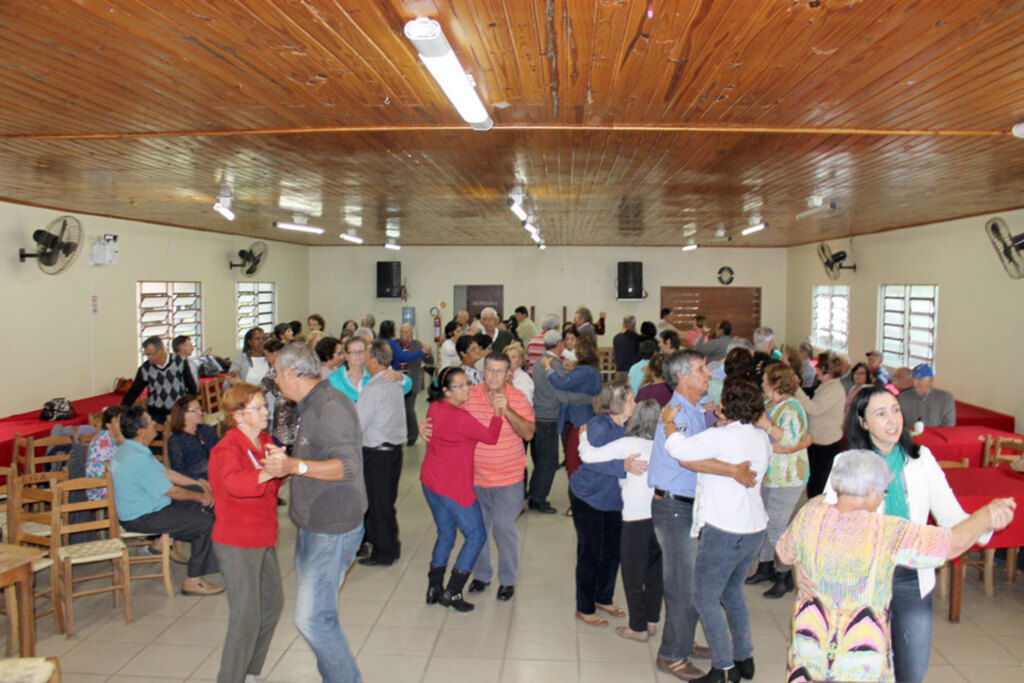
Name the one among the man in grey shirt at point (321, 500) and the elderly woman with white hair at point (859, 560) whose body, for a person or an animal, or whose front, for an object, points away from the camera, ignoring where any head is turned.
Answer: the elderly woman with white hair

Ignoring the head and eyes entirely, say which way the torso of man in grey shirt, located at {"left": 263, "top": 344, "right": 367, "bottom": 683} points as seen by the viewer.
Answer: to the viewer's left

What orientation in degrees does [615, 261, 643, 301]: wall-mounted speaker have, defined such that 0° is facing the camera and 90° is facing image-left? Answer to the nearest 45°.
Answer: approximately 0°

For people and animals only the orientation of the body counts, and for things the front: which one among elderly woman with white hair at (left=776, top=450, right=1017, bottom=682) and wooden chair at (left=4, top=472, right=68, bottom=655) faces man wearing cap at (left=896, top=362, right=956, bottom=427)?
the elderly woman with white hair

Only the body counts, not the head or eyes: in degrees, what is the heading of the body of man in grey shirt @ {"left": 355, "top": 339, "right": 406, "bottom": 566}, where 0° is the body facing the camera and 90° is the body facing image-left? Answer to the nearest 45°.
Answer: approximately 135°

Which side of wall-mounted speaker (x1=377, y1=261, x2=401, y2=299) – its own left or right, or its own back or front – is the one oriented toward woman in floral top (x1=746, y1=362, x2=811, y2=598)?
front

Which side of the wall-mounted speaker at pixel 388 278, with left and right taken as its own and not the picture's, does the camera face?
front

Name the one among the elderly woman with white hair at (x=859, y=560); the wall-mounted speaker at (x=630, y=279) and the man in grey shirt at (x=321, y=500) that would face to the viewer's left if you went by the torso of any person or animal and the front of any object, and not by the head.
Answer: the man in grey shirt

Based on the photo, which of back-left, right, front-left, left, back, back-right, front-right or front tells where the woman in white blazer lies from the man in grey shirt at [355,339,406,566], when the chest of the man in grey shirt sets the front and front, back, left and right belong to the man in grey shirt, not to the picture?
back

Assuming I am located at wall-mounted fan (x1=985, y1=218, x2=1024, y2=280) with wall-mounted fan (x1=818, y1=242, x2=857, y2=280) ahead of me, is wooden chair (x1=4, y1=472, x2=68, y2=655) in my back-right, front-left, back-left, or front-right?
back-left

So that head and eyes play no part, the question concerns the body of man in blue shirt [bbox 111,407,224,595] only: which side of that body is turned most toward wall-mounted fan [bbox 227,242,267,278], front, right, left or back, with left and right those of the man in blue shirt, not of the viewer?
left

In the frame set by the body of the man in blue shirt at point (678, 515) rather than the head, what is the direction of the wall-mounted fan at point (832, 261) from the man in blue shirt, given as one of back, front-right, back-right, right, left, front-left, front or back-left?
left

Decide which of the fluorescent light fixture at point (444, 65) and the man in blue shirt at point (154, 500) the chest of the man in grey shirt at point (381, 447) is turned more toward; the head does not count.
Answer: the man in blue shirt

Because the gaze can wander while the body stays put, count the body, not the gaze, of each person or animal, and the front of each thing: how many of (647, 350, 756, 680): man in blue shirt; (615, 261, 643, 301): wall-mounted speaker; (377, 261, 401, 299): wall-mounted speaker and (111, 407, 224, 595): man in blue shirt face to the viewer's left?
0

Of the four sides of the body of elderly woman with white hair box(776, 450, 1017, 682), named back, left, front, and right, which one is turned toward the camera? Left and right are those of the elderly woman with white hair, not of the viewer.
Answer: back

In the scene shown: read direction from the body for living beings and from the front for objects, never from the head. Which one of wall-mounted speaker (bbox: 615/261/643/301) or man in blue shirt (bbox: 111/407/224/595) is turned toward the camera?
the wall-mounted speaker
